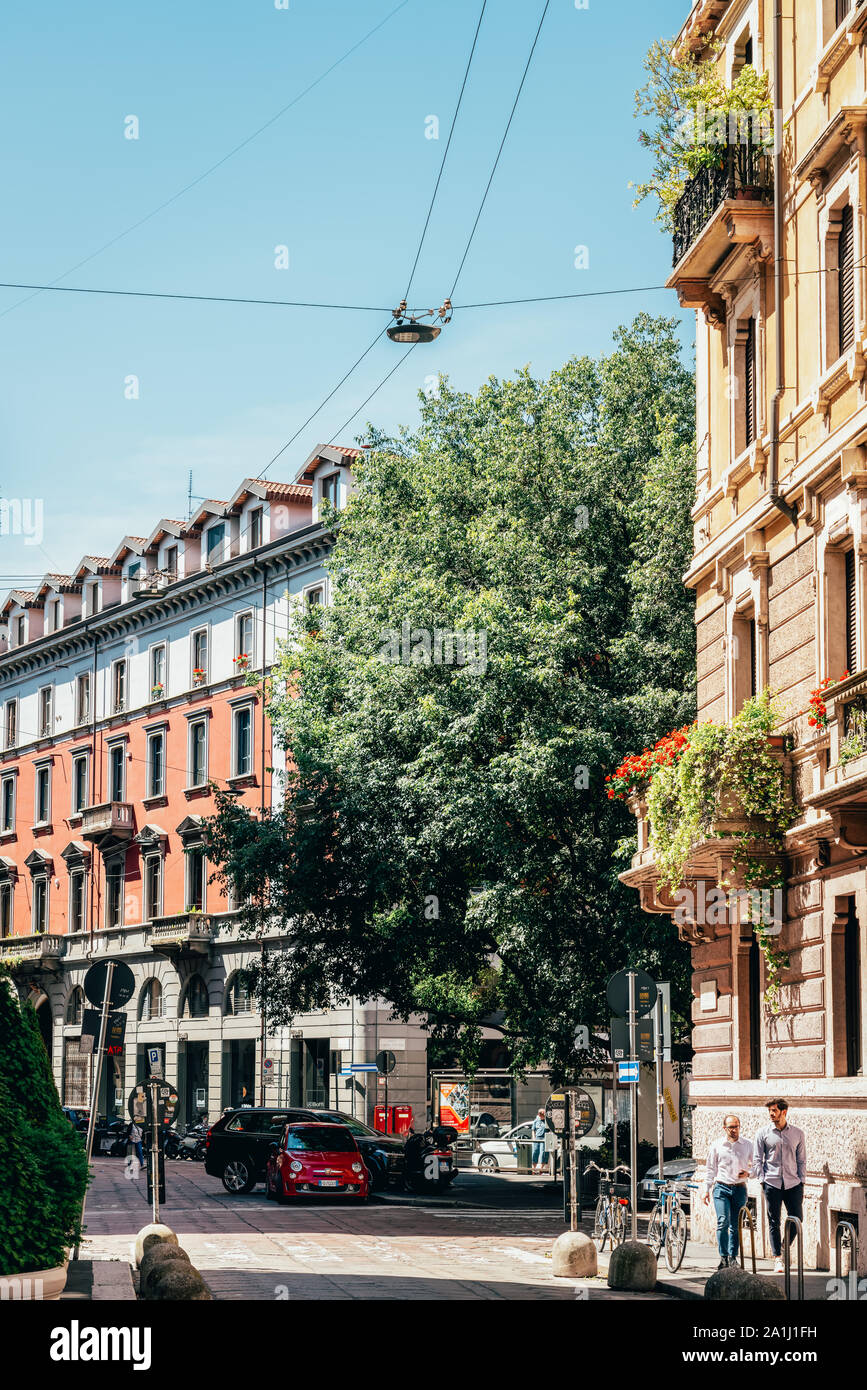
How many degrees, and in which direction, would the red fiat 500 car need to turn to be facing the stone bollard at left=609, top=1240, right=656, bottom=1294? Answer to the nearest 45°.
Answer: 0° — it already faces it

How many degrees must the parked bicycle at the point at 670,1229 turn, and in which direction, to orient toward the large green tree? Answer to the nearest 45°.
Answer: approximately 180°

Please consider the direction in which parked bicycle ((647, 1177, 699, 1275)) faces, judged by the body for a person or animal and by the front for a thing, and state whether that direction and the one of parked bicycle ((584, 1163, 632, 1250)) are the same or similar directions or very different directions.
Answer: same or similar directions

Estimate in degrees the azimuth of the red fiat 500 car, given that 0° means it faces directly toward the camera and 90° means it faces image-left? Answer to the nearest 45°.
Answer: approximately 0°

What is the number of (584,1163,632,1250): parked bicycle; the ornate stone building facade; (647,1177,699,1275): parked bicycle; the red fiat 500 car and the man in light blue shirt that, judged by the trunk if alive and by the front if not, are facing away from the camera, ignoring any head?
0

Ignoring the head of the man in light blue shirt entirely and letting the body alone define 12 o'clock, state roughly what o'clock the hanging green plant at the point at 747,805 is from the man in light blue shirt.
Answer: The hanging green plant is roughly at 6 o'clock from the man in light blue shirt.

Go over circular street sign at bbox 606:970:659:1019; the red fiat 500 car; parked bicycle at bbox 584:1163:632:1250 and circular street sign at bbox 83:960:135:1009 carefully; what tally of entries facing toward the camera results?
2
